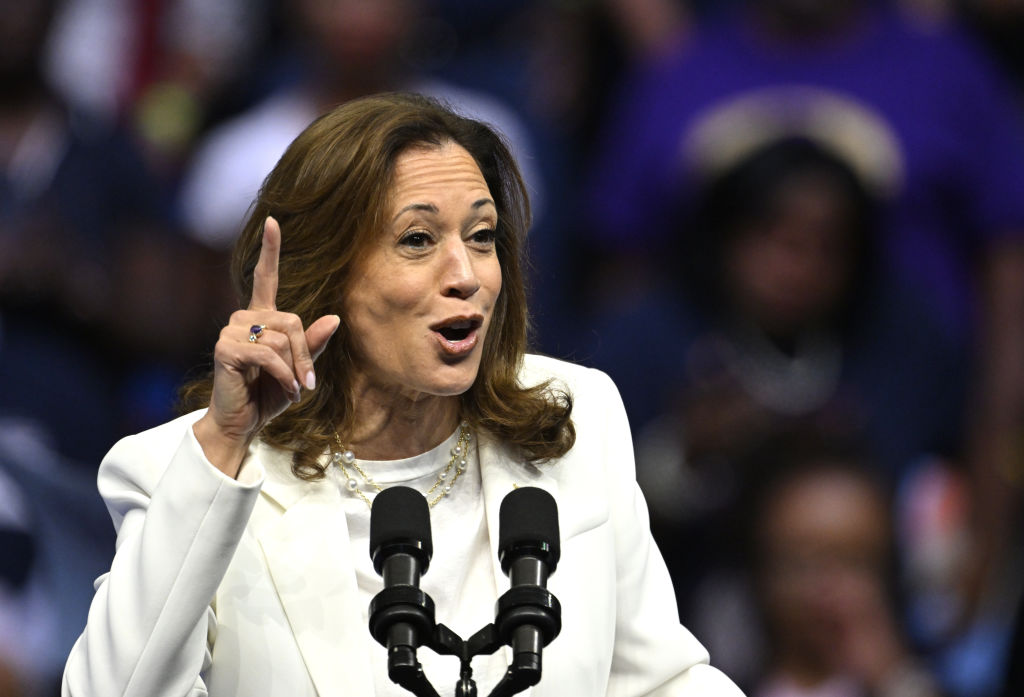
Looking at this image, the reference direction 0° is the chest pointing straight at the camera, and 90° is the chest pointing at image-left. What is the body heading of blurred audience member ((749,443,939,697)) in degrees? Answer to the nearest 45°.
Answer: approximately 0°

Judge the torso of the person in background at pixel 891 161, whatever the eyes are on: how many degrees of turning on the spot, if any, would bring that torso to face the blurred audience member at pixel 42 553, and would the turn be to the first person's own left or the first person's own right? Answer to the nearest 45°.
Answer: approximately 90° to the first person's own right

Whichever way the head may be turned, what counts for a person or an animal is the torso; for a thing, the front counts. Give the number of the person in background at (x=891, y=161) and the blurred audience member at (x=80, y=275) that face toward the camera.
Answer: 2

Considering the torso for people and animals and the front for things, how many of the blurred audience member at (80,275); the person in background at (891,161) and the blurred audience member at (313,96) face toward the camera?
3

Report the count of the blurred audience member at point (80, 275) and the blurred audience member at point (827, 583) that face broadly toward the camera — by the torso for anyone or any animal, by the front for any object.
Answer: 2

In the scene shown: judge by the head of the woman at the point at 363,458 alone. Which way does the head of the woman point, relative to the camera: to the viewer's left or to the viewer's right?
to the viewer's right

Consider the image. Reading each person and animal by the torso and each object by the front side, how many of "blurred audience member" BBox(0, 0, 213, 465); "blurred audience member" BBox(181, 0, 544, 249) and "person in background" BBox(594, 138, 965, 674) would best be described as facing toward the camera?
3
